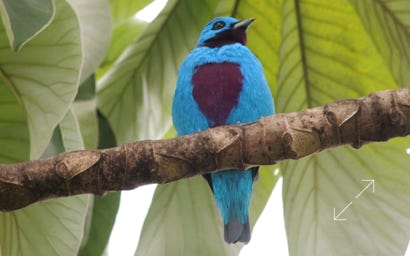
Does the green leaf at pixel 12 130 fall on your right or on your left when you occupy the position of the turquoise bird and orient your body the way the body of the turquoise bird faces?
on your right

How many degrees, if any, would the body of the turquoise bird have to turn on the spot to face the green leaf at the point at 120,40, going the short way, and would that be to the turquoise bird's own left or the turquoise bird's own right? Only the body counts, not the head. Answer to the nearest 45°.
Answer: approximately 135° to the turquoise bird's own right

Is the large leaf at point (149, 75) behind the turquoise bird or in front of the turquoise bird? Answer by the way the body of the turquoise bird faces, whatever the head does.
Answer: behind

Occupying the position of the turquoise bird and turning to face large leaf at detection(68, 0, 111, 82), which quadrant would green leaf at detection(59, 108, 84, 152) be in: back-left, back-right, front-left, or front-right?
front-left

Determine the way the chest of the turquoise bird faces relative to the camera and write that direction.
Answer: toward the camera

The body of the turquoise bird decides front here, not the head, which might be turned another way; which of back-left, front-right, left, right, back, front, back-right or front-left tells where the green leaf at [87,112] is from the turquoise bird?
right

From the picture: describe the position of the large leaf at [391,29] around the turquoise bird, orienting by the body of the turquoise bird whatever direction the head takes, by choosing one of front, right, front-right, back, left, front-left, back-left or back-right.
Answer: left

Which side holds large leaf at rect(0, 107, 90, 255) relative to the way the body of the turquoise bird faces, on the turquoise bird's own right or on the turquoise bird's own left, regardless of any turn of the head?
on the turquoise bird's own right
